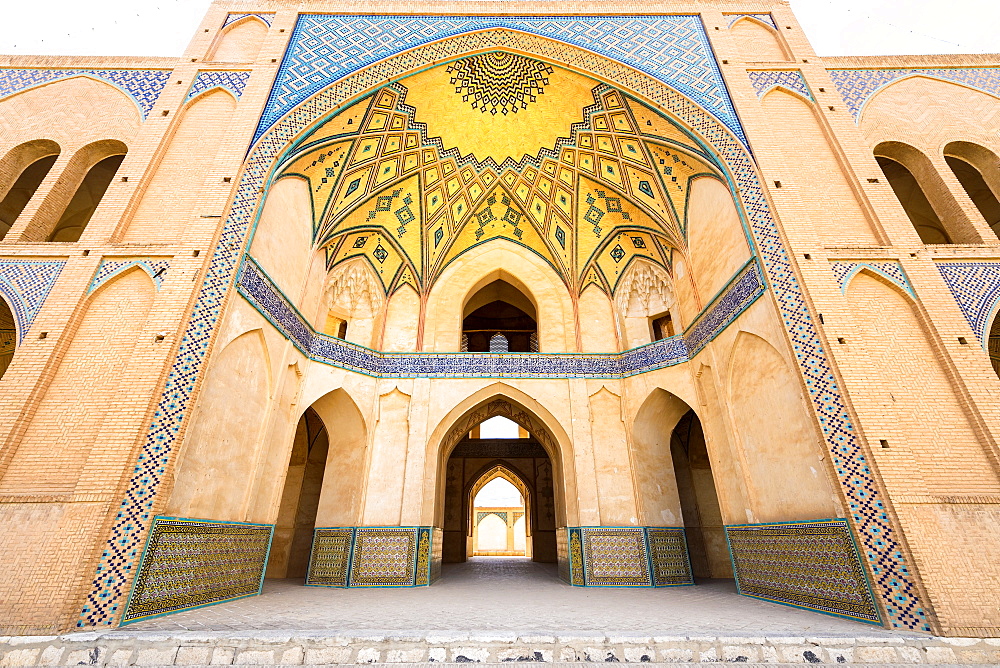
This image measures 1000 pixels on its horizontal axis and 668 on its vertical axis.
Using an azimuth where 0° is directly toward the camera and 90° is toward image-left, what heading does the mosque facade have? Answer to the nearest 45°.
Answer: approximately 0°
